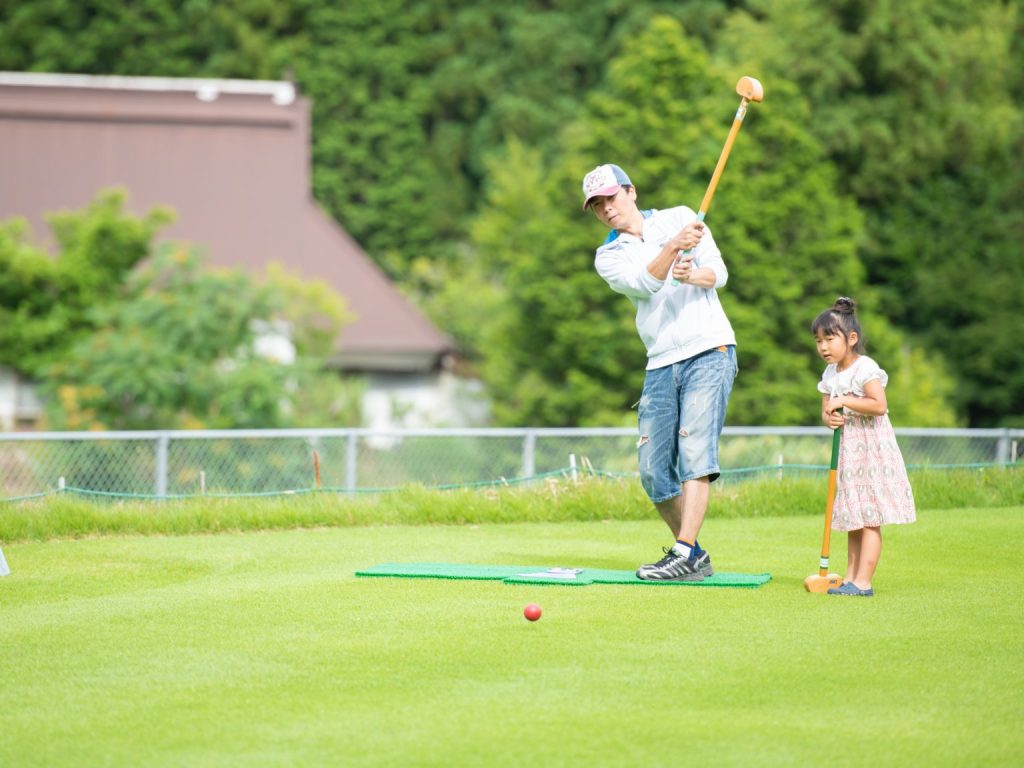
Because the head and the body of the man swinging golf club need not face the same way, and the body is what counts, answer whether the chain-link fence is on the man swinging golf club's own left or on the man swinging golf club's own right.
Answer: on the man swinging golf club's own right

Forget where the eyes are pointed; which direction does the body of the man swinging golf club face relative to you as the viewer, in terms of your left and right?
facing the viewer and to the left of the viewer

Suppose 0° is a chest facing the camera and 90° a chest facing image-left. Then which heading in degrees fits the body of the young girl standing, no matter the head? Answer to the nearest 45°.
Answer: approximately 45°

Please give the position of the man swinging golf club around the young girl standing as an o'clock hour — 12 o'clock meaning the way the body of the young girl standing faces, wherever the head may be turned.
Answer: The man swinging golf club is roughly at 2 o'clock from the young girl standing.

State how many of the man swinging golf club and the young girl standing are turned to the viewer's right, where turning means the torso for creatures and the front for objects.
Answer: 0

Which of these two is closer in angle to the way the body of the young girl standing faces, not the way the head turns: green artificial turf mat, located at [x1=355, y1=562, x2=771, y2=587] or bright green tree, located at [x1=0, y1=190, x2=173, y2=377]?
the green artificial turf mat

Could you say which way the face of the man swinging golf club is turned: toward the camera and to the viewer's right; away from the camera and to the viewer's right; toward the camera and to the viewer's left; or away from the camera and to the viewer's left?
toward the camera and to the viewer's left

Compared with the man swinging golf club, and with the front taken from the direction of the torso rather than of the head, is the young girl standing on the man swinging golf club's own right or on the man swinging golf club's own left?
on the man swinging golf club's own left

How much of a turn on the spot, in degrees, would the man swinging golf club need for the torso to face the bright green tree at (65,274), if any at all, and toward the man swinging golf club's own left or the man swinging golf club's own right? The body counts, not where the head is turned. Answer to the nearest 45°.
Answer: approximately 90° to the man swinging golf club's own right
